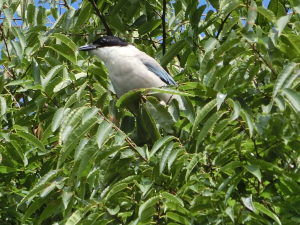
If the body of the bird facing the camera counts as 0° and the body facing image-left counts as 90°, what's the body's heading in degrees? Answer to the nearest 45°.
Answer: approximately 90°
